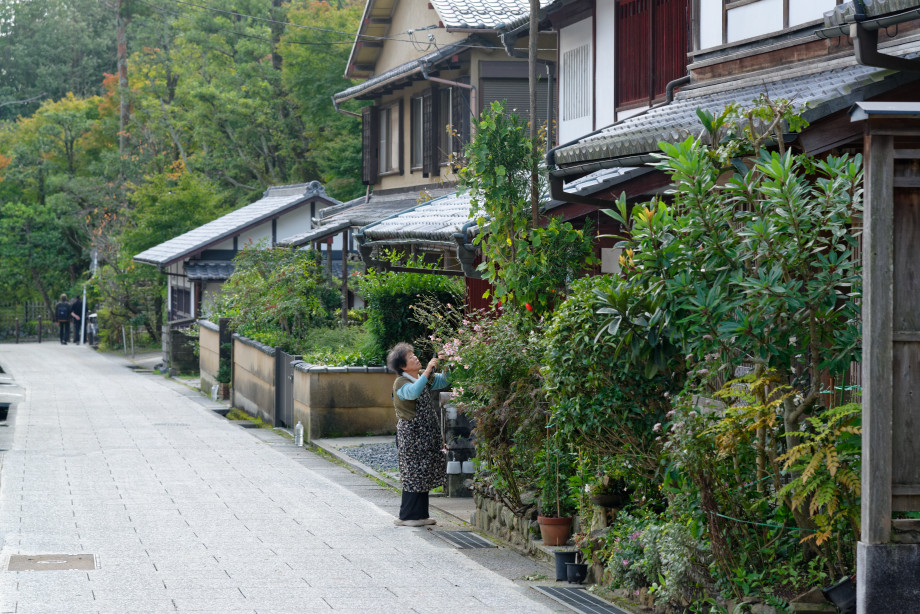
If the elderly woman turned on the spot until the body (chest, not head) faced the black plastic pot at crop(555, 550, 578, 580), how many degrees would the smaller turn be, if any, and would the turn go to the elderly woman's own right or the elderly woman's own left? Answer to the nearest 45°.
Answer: approximately 45° to the elderly woman's own right

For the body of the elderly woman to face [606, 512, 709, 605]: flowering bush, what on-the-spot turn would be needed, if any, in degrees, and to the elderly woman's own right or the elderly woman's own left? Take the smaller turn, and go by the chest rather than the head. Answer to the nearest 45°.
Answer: approximately 45° to the elderly woman's own right

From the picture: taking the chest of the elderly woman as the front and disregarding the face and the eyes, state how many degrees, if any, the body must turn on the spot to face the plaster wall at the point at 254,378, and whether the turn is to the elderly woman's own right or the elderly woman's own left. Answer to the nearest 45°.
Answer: approximately 90° to the elderly woman's own left

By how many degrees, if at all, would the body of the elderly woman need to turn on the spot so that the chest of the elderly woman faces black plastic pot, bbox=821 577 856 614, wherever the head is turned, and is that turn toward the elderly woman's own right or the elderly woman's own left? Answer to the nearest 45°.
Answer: approximately 45° to the elderly woman's own right

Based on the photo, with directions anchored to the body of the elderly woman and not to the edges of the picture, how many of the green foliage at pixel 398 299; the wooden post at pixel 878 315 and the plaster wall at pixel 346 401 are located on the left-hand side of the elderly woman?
2

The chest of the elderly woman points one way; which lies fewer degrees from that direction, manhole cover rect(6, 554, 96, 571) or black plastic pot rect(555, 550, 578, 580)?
the black plastic pot

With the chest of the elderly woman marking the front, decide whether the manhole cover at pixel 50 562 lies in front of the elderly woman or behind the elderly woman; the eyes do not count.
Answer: behind

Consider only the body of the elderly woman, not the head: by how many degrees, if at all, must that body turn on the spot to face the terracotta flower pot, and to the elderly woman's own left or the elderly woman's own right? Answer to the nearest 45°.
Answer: approximately 45° to the elderly woman's own right

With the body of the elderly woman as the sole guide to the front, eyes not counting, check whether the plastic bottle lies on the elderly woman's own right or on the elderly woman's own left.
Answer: on the elderly woman's own left

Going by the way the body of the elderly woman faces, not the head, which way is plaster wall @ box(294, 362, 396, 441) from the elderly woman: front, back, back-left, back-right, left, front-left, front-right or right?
left

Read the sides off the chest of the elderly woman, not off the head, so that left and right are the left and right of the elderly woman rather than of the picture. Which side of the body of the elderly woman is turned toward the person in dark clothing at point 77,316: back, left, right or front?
left

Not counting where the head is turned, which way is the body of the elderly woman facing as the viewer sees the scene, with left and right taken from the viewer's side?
facing to the right of the viewer

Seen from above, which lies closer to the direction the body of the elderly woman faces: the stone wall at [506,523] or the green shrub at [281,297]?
the stone wall

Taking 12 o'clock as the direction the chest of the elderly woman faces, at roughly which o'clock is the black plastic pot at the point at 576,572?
The black plastic pot is roughly at 2 o'clock from the elderly woman.

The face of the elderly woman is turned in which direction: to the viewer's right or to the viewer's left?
to the viewer's right

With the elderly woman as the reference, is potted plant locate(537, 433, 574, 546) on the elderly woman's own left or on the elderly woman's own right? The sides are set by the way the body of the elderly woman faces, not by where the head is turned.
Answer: on the elderly woman's own right
